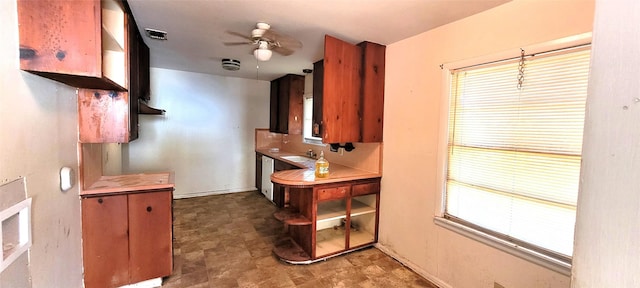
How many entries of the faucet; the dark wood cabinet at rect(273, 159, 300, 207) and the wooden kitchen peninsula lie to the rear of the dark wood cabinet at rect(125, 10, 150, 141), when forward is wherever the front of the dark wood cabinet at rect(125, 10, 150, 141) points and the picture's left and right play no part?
0

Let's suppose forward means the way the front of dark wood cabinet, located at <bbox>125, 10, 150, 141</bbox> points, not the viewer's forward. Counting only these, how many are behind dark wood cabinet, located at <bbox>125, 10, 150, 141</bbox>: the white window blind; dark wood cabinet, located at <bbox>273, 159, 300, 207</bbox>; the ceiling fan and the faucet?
0

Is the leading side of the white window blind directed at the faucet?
no

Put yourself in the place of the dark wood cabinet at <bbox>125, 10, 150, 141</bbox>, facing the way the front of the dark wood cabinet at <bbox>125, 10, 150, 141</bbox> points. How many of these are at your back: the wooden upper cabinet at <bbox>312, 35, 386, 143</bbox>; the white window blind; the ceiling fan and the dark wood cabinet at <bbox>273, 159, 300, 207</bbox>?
0

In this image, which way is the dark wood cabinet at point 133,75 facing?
to the viewer's right

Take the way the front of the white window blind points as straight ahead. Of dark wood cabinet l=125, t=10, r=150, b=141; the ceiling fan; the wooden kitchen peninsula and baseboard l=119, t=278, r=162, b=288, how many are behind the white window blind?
0

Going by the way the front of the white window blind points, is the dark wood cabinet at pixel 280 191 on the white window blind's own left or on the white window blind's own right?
on the white window blind's own right

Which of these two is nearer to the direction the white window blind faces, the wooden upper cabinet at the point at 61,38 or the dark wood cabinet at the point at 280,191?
the wooden upper cabinet

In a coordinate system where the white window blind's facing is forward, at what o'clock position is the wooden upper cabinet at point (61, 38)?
The wooden upper cabinet is roughly at 12 o'clock from the white window blind.

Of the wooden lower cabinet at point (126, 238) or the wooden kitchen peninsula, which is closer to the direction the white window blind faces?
the wooden lower cabinet

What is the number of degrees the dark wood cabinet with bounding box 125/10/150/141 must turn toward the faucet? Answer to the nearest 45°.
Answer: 0° — it already faces it

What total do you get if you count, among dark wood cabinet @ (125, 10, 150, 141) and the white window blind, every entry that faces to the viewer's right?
1

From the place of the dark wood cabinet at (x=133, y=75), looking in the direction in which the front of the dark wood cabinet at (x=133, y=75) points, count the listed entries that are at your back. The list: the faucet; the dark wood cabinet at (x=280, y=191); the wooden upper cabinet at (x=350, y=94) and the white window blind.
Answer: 0

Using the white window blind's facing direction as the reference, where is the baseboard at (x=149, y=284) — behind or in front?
in front

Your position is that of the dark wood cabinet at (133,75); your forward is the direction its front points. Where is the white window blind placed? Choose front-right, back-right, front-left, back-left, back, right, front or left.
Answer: front-right

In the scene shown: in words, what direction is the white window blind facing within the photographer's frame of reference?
facing the viewer and to the left of the viewer

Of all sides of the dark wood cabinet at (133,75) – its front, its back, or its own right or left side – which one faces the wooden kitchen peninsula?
front

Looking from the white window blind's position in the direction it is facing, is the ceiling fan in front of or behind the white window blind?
in front

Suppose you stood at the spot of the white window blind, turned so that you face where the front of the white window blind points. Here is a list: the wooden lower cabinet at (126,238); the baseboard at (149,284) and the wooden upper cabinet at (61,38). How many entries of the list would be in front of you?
3
